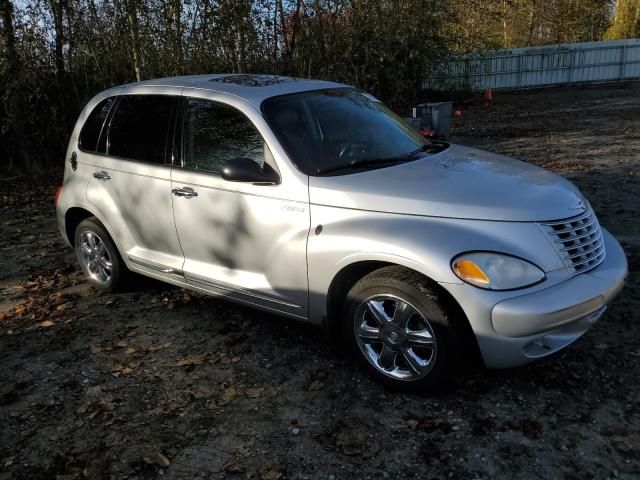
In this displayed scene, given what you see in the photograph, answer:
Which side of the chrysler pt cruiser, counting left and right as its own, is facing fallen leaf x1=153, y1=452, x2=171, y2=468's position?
right

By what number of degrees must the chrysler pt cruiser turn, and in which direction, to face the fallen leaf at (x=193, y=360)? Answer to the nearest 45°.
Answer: approximately 135° to its right

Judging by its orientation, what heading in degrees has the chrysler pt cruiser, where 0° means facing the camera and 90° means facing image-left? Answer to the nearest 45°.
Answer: approximately 315°

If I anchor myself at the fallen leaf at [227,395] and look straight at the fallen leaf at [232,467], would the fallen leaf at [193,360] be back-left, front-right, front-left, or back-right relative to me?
back-right

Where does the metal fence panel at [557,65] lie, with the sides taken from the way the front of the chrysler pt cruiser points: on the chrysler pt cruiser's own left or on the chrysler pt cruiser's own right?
on the chrysler pt cruiser's own left

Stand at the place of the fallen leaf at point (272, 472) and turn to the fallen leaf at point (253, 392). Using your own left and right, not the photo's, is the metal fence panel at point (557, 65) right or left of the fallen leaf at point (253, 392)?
right

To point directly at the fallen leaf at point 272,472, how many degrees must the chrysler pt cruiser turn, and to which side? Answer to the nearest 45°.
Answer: approximately 45° to its right

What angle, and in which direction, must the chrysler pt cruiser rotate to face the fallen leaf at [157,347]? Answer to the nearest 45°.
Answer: approximately 135° to its right
